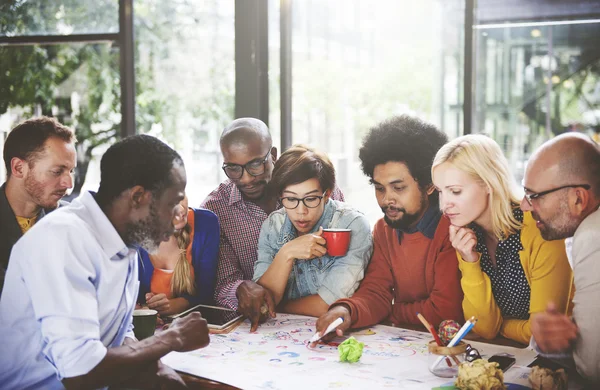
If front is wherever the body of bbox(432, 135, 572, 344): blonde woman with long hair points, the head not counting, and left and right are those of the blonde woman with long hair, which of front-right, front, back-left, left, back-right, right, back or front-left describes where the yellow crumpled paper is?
front-left

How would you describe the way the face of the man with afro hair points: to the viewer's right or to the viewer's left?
to the viewer's left

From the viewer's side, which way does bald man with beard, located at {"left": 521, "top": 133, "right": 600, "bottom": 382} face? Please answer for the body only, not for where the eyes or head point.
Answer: to the viewer's left

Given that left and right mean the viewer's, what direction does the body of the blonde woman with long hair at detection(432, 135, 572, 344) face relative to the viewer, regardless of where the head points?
facing the viewer and to the left of the viewer

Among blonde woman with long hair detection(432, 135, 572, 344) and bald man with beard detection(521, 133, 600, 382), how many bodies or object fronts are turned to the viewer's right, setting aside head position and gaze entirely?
0
